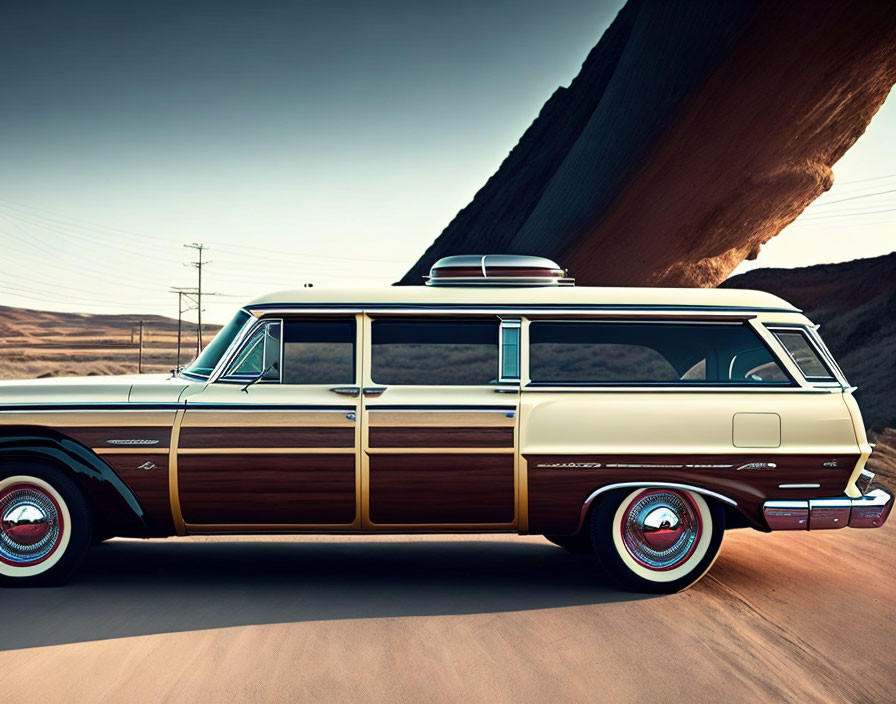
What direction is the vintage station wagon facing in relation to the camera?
to the viewer's left

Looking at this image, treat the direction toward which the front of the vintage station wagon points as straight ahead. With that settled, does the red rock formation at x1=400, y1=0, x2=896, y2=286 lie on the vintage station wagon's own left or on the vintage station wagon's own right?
on the vintage station wagon's own right
